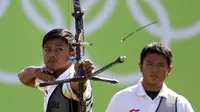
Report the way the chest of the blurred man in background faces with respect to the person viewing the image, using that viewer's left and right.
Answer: facing the viewer

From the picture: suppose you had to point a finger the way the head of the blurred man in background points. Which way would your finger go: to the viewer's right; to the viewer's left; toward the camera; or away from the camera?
toward the camera
